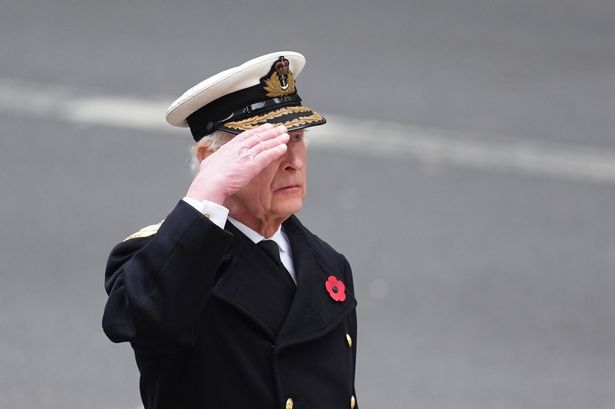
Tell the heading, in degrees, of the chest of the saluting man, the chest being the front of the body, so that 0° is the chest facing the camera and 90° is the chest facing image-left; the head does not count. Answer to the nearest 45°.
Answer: approximately 315°
